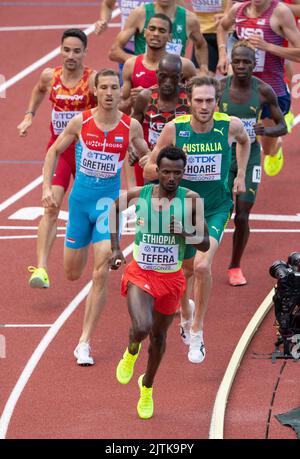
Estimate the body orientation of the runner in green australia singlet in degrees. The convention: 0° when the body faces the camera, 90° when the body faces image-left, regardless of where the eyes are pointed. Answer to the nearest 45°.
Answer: approximately 0°

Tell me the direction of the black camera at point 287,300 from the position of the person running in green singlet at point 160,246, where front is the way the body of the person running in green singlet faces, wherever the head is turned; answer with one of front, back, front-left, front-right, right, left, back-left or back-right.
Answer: back-left

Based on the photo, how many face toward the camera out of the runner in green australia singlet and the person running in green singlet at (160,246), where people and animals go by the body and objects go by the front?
2

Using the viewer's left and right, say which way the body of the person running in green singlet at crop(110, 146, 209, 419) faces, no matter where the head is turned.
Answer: facing the viewer
